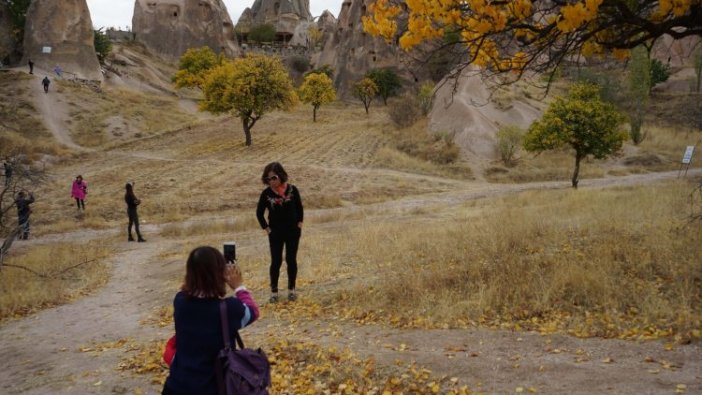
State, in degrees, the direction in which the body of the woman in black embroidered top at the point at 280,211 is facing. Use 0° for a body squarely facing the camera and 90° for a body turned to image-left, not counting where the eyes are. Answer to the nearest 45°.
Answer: approximately 0°

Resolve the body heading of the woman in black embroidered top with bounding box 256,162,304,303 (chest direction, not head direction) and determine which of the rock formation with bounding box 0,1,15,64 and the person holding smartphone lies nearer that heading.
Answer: the person holding smartphone

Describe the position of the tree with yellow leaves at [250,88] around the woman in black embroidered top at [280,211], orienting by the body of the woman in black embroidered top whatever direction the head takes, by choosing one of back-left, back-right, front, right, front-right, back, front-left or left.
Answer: back

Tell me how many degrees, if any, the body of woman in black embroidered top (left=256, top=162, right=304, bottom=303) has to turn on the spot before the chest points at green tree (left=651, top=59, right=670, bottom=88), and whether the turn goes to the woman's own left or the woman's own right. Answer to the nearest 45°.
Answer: approximately 135° to the woman's own left

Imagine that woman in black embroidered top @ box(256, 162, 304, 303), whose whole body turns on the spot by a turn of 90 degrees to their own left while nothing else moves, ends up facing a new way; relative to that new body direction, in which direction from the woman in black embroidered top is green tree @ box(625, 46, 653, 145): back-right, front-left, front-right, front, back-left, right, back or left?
front-left

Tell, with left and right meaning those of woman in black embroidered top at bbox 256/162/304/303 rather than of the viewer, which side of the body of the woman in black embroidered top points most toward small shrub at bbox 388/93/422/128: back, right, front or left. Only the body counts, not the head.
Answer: back

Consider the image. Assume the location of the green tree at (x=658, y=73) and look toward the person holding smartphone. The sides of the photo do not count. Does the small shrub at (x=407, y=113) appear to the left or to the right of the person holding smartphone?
right

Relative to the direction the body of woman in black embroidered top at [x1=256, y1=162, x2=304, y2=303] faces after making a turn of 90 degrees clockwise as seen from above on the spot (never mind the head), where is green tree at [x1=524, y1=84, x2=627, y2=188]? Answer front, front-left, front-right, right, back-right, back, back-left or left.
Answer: back-right

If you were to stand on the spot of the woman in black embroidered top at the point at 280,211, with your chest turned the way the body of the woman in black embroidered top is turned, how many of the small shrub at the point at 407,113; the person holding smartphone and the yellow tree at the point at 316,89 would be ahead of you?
1

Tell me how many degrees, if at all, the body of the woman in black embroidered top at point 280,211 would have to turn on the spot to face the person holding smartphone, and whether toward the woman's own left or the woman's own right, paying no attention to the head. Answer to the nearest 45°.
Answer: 0° — they already face them
